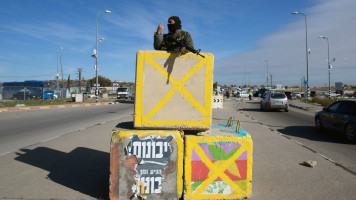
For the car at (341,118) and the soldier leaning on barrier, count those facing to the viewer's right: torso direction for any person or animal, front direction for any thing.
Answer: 0

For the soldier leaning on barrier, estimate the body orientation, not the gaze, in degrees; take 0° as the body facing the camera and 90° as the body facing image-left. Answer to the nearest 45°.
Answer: approximately 45°

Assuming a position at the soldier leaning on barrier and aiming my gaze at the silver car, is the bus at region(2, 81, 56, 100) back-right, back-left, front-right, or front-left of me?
front-left

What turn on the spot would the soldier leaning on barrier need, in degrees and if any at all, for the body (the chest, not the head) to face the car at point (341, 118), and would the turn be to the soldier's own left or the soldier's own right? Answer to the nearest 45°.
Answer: approximately 180°

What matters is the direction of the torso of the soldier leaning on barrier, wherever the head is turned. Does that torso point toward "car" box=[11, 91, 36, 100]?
no

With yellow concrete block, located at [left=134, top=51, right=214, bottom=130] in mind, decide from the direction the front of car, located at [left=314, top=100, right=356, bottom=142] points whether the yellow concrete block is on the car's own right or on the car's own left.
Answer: on the car's own left

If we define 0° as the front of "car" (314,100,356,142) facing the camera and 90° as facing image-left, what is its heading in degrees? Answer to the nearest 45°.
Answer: approximately 135°

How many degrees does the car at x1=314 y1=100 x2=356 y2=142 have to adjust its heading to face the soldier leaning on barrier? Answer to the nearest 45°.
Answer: approximately 135° to its left

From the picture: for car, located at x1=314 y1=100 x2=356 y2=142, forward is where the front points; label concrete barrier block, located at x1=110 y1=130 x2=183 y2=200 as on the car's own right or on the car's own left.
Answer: on the car's own left

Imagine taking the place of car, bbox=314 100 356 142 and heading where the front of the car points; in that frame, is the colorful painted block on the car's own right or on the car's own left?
on the car's own left
